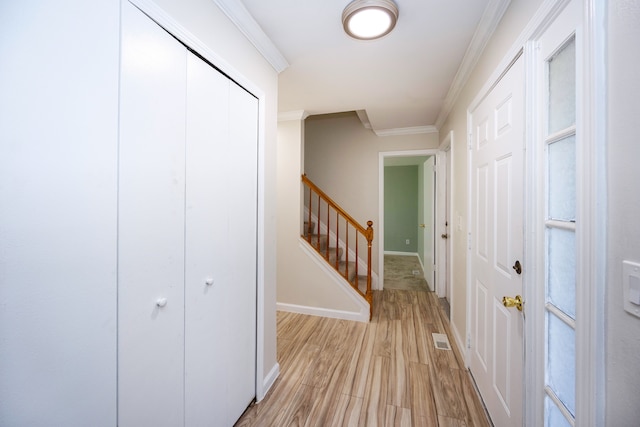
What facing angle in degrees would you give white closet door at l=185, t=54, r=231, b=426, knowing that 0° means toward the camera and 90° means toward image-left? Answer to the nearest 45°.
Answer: approximately 315°

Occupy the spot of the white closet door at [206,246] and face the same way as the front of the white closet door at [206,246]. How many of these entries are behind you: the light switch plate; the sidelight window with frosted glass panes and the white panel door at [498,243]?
0

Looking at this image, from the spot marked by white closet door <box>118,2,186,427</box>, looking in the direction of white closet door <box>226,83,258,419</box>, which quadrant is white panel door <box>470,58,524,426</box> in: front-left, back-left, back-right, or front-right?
front-right

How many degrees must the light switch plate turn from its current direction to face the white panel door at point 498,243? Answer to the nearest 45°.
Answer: approximately 90° to its right

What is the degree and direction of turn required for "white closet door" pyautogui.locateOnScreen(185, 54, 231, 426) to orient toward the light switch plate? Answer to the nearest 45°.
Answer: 0° — it already faces it

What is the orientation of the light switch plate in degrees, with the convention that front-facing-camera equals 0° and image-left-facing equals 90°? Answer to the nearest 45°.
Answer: approximately 45°

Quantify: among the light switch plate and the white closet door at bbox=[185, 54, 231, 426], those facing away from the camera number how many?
0

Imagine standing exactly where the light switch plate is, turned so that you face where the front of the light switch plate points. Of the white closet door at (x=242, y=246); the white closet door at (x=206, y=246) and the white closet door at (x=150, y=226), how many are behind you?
0

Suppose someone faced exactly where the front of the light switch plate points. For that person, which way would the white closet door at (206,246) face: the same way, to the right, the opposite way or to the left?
the opposite way
